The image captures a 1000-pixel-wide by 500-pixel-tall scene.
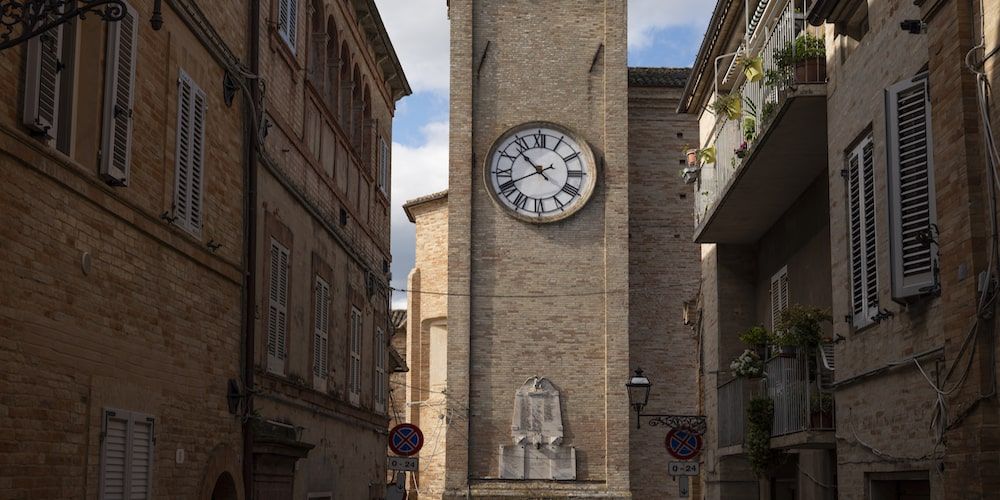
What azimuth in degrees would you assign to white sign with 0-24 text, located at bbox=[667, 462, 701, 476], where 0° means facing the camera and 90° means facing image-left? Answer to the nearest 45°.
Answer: approximately 0°

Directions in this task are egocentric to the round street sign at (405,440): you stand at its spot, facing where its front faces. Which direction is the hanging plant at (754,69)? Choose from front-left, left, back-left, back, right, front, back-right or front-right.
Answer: front-left

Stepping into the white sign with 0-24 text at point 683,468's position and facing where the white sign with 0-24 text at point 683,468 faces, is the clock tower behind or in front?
behind
